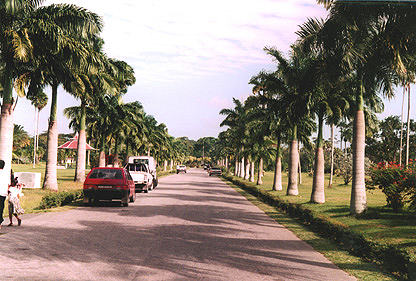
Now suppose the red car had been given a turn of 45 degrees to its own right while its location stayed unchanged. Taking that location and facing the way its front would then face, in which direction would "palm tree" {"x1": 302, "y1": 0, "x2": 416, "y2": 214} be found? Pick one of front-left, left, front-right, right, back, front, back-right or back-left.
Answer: right

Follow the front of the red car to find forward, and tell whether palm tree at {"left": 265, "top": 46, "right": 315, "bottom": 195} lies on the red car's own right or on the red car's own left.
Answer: on the red car's own right

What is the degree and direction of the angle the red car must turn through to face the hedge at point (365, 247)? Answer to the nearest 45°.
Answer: approximately 135° to its right

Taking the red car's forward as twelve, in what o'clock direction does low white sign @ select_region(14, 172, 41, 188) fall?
The low white sign is roughly at 11 o'clock from the red car.

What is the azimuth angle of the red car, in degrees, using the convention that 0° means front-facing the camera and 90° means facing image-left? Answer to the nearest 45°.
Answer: approximately 180°
